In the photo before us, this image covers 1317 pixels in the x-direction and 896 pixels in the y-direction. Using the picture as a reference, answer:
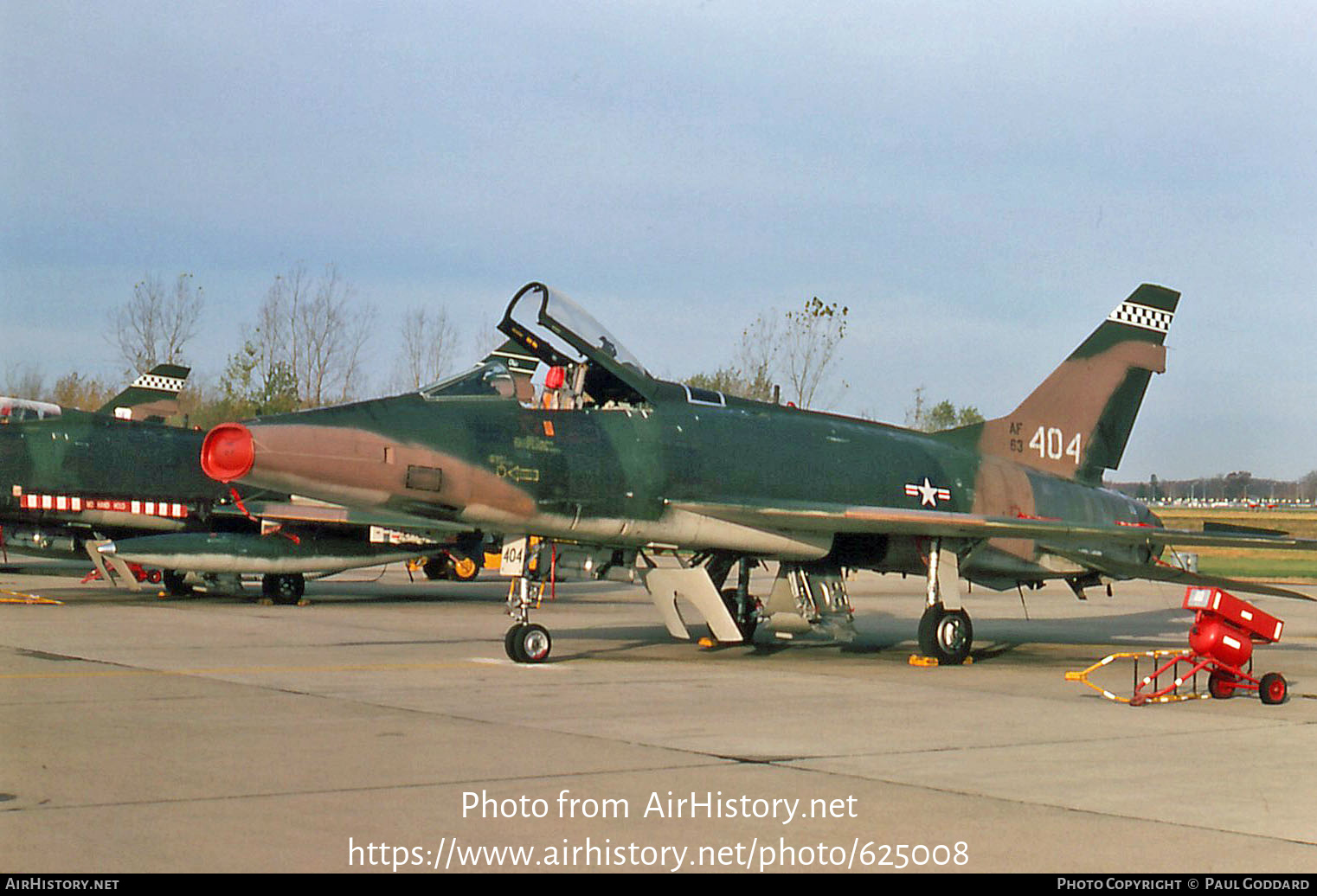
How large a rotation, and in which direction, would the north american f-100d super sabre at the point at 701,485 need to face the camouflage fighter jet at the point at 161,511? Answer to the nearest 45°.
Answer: approximately 90° to its right

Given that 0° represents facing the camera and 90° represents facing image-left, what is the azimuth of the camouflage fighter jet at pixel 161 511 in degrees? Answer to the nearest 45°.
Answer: approximately 45°

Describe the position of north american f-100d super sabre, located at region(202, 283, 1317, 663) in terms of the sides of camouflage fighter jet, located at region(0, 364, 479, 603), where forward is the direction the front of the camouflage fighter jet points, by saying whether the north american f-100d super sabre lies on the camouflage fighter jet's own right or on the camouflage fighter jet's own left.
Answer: on the camouflage fighter jet's own left

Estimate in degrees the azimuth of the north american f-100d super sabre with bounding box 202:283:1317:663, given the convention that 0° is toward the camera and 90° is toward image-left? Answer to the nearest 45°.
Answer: approximately 45°
